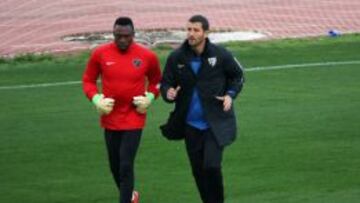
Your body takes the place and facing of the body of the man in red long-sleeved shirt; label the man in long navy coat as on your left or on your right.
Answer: on your left

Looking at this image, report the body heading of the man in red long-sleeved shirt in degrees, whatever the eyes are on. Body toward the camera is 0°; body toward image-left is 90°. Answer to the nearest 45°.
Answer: approximately 0°
